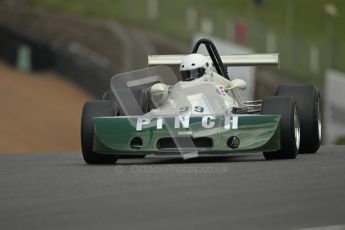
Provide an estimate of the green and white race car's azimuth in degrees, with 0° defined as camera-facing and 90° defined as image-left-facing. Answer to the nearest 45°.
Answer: approximately 0°

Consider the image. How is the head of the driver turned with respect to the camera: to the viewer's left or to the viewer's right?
to the viewer's left
